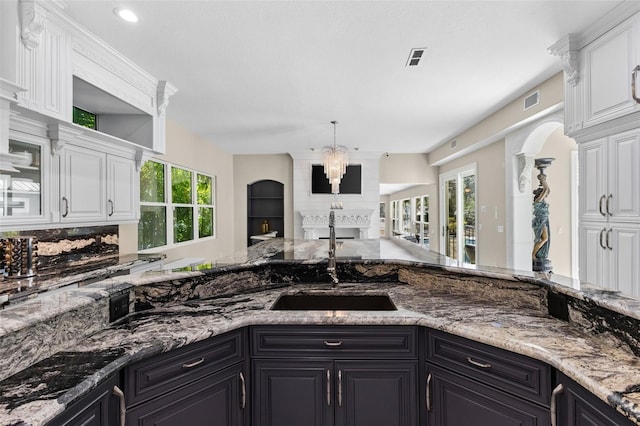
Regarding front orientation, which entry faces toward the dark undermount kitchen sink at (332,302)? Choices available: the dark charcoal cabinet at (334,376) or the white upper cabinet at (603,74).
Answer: the white upper cabinet

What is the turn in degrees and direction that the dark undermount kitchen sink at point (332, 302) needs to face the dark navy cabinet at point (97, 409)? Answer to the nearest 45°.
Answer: approximately 45° to its right

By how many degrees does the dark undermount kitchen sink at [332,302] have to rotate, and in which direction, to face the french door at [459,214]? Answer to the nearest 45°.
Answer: approximately 135° to its left

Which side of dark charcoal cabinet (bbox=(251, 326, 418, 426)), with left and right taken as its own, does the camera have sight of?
front

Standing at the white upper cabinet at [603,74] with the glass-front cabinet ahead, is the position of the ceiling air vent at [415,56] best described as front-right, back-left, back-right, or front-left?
front-right

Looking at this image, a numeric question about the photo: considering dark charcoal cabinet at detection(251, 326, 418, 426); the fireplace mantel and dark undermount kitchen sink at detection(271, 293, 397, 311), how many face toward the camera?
3

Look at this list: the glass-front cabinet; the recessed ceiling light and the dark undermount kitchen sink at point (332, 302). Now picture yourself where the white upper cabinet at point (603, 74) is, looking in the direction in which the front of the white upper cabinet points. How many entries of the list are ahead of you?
3

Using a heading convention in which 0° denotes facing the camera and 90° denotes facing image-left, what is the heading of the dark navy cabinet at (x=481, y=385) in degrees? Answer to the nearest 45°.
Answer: approximately 45°

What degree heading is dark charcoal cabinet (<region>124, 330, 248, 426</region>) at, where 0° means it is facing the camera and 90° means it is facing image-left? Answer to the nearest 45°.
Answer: approximately 315°

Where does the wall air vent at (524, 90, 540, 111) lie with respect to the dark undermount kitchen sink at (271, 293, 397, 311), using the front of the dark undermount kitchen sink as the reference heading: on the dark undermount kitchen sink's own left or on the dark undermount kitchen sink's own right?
on the dark undermount kitchen sink's own left

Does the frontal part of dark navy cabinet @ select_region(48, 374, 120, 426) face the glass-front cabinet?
no

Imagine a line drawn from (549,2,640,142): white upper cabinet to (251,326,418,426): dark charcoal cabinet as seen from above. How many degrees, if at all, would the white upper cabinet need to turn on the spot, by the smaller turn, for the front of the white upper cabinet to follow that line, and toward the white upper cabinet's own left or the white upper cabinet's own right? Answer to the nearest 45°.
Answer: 0° — it already faces it

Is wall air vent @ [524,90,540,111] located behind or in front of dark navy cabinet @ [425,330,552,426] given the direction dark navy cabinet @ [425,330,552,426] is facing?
behind
